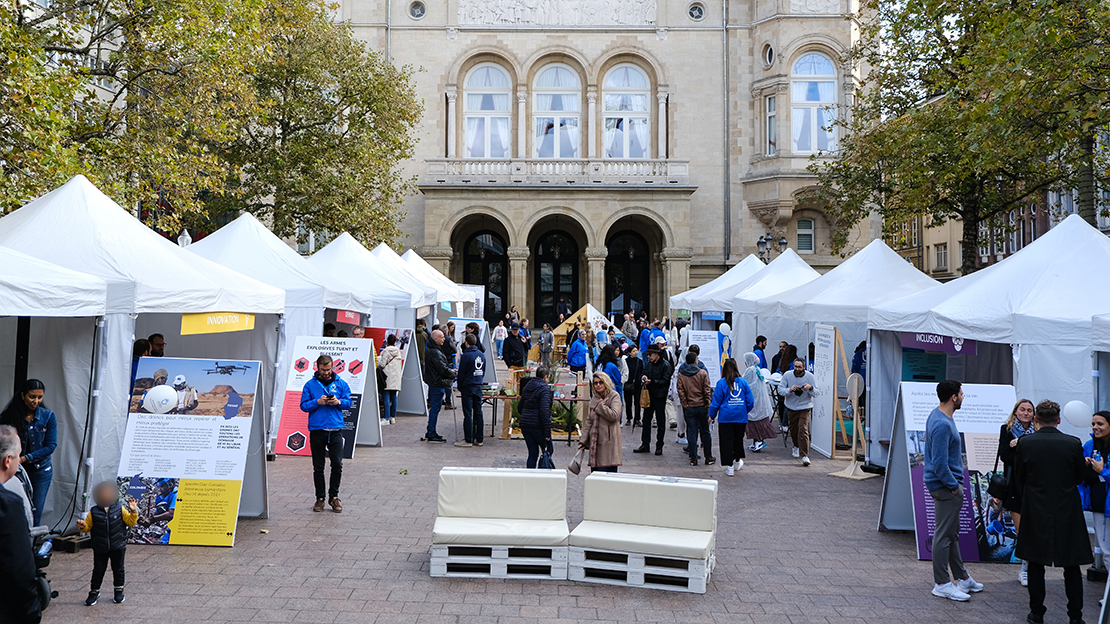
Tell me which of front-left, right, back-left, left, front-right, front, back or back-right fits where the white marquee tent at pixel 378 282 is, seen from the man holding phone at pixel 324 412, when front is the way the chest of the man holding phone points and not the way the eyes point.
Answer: back

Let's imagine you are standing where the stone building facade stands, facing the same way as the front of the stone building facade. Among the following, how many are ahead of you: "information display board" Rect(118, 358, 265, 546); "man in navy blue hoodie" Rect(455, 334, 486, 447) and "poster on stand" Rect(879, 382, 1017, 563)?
3

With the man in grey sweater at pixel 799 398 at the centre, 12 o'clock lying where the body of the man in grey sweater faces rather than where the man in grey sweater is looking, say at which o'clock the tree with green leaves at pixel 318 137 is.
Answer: The tree with green leaves is roughly at 4 o'clock from the man in grey sweater.

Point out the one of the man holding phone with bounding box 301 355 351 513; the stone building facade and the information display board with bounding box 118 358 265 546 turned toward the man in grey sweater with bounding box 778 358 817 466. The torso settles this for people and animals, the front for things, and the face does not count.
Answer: the stone building facade

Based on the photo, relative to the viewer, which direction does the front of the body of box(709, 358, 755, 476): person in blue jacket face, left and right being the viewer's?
facing away from the viewer

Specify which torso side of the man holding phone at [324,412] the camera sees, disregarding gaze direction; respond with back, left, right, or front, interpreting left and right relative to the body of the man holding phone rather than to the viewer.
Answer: front

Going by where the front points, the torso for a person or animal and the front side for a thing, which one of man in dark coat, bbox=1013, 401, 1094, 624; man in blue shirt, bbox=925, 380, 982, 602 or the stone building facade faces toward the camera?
the stone building facade

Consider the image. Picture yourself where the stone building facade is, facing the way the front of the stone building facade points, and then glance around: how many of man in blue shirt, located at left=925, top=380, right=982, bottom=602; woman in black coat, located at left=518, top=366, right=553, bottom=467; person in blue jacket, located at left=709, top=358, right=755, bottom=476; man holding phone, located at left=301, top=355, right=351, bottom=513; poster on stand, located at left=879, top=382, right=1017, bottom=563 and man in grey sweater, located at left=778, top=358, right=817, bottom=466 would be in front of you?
6

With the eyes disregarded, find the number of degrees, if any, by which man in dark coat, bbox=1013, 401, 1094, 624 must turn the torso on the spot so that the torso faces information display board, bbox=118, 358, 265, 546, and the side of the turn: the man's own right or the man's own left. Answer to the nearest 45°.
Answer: approximately 90° to the man's own left

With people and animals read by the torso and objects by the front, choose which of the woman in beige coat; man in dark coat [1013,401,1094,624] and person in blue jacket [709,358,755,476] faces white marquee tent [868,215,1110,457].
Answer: the man in dark coat

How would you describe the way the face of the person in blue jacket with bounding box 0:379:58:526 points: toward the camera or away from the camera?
toward the camera

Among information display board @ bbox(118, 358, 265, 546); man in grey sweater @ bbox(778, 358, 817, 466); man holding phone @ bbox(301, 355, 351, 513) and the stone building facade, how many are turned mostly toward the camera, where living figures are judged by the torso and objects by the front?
4

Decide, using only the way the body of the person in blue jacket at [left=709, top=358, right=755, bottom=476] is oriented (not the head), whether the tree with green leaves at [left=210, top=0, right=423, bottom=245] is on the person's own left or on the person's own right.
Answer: on the person's own left

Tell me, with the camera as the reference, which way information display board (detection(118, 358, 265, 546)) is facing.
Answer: facing the viewer
